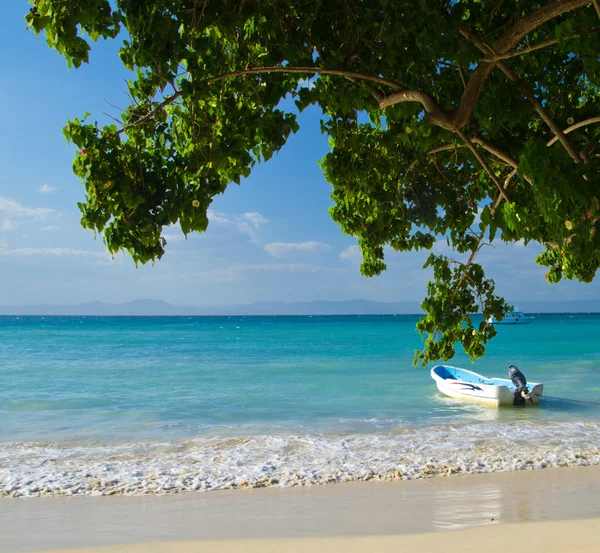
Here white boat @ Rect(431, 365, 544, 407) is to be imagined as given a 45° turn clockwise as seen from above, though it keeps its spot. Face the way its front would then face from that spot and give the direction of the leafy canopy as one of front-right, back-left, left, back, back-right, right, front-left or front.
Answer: back

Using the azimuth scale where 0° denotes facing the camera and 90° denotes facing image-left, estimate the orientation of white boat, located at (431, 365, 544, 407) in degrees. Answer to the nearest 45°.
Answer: approximately 135°
